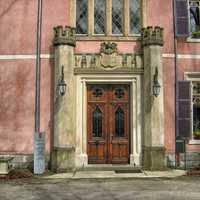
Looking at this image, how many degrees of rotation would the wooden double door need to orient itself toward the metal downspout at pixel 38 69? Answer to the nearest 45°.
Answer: approximately 90° to its right

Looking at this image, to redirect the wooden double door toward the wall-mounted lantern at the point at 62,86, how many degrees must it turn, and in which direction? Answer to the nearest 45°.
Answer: approximately 45° to its right

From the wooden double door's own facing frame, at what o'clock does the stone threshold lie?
The stone threshold is roughly at 12 o'clock from the wooden double door.

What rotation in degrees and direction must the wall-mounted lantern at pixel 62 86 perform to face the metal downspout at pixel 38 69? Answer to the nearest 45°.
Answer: approximately 135° to its right

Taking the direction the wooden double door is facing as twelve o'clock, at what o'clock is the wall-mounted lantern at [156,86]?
The wall-mounted lantern is roughly at 10 o'clock from the wooden double door.

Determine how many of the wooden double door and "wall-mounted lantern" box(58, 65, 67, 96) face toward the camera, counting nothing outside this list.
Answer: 2

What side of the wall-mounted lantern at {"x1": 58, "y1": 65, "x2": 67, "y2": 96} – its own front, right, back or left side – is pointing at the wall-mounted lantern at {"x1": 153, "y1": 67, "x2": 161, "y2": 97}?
left

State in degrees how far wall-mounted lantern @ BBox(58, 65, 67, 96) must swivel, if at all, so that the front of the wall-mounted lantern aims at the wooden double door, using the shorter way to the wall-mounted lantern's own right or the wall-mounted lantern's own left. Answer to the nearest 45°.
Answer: approximately 135° to the wall-mounted lantern's own left
